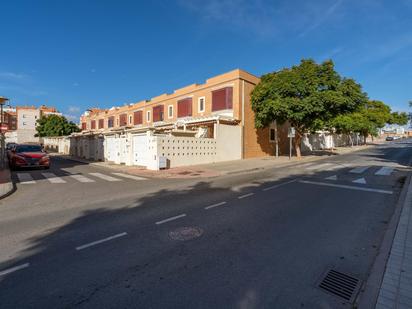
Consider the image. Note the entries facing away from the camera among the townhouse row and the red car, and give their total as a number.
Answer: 0

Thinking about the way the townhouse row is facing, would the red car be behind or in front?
in front

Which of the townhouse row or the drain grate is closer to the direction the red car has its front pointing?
the drain grate

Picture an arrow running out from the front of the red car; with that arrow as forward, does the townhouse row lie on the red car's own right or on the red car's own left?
on the red car's own left

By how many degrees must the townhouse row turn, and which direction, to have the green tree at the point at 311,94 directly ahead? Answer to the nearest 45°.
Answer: approximately 90° to its left
